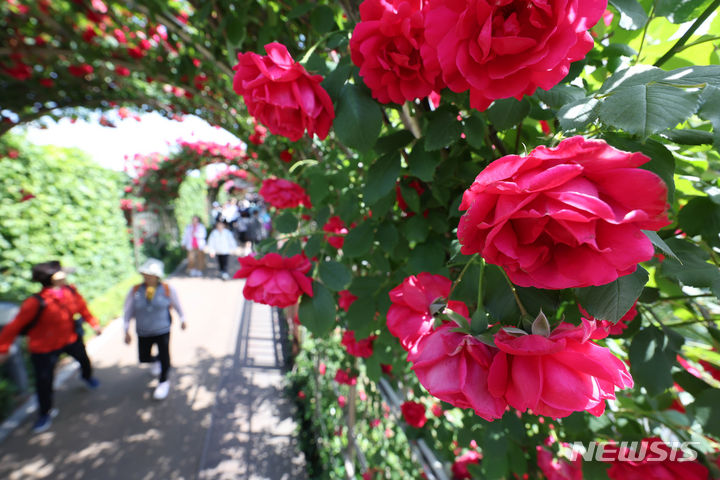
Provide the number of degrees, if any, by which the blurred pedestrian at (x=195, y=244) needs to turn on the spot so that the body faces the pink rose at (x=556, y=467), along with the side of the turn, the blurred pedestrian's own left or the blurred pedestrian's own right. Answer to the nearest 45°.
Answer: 0° — they already face it

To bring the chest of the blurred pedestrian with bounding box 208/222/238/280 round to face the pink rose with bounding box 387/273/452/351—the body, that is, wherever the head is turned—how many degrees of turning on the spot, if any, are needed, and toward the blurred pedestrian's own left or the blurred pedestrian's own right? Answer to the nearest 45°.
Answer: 0° — they already face it

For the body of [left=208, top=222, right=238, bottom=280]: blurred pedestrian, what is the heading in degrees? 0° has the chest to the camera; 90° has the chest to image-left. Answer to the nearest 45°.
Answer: approximately 0°

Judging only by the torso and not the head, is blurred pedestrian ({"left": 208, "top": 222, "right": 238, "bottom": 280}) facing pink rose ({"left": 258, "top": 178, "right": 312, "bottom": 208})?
yes
